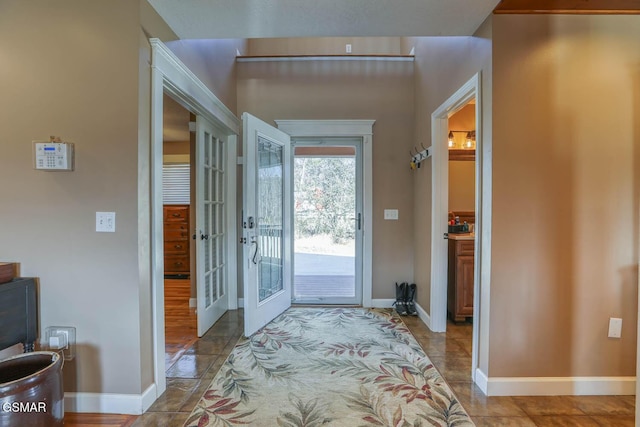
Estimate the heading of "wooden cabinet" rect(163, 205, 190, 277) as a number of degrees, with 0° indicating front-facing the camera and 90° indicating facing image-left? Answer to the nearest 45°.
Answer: approximately 0°

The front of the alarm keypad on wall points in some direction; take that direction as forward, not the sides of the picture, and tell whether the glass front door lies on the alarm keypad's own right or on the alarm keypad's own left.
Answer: on the alarm keypad's own left

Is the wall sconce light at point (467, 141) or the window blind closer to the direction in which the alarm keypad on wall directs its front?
the wall sconce light

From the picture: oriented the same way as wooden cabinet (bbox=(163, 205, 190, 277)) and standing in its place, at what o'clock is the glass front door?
The glass front door is roughly at 11 o'clock from the wooden cabinet.

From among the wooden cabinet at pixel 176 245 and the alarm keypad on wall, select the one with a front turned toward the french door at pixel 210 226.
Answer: the wooden cabinet

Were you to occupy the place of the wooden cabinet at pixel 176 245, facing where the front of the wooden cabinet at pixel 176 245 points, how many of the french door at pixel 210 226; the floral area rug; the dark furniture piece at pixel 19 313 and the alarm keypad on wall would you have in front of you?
4
